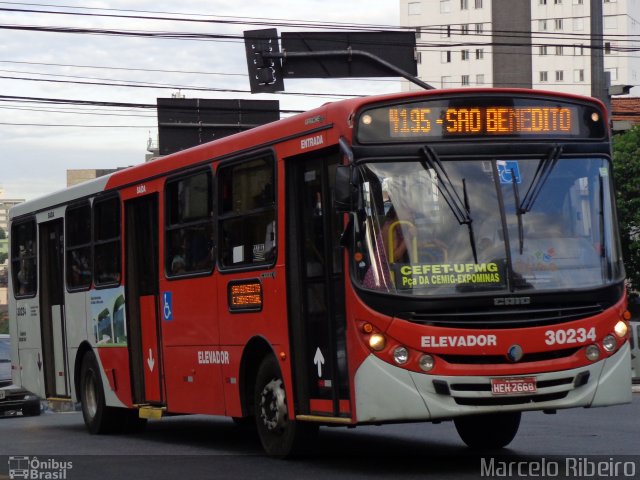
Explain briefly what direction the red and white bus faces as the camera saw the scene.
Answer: facing the viewer and to the right of the viewer

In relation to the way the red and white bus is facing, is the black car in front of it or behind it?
behind

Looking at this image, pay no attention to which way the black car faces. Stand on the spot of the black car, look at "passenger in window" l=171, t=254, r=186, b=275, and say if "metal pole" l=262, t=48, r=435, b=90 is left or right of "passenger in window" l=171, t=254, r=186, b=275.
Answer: left

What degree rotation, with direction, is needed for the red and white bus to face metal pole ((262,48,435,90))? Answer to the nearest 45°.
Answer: approximately 135° to its left

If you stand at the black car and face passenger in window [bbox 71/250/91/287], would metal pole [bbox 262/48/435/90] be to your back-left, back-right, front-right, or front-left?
front-left

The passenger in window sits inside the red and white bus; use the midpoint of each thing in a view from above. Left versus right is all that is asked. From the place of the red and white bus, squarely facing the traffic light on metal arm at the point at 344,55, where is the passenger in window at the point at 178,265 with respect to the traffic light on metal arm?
left
